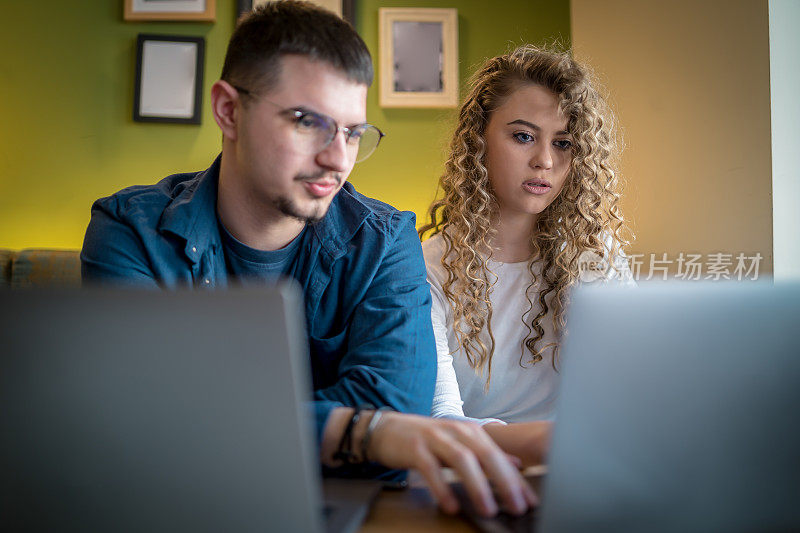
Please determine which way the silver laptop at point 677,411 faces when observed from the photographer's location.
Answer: facing away from the viewer

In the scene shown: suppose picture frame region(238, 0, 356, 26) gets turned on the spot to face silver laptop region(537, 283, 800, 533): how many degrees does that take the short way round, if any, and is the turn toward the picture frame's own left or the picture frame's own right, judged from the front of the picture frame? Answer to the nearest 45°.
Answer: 0° — it already faces it

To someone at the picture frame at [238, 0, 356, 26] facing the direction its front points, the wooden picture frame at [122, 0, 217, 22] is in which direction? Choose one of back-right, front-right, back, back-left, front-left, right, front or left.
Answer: right

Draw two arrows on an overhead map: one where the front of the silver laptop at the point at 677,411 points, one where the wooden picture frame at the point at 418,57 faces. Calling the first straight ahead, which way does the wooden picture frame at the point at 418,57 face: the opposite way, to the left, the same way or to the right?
the opposite way

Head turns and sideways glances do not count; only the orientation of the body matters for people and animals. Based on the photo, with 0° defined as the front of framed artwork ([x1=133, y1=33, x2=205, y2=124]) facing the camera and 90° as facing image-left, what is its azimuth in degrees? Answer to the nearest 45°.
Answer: approximately 0°
